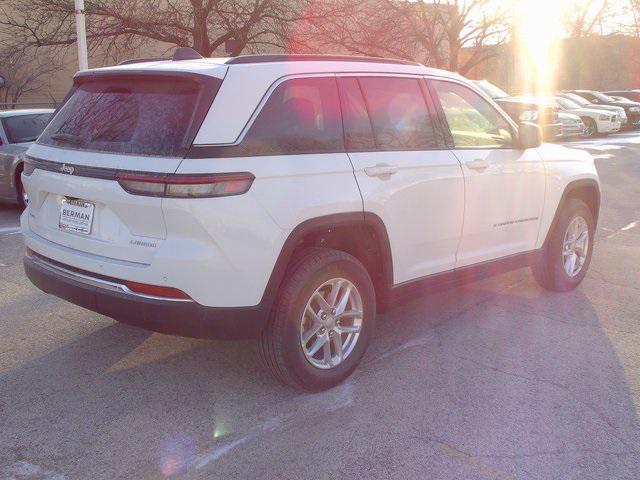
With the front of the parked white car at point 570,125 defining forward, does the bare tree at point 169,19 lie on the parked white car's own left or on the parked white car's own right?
on the parked white car's own right

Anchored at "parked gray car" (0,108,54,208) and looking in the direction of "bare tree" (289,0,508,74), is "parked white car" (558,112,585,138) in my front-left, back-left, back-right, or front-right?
front-right

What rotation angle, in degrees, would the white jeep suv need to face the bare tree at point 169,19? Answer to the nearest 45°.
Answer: approximately 45° to its left

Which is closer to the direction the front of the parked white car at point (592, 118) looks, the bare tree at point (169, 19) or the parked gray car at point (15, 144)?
the parked gray car

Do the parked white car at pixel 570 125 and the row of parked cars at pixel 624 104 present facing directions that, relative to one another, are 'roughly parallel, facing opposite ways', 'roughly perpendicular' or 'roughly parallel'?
roughly parallel

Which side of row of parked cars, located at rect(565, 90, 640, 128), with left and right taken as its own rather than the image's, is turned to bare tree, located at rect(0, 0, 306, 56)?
right

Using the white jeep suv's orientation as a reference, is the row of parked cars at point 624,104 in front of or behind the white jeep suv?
in front

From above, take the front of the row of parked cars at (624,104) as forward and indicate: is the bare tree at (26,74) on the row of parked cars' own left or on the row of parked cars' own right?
on the row of parked cars' own right

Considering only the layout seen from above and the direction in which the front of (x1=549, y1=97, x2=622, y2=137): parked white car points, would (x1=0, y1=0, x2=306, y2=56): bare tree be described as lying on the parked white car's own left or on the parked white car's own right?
on the parked white car's own right

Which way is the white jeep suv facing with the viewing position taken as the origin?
facing away from the viewer and to the right of the viewer
